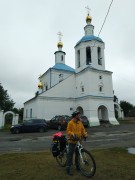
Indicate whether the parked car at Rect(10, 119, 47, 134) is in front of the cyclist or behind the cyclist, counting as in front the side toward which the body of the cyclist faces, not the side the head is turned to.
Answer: behind

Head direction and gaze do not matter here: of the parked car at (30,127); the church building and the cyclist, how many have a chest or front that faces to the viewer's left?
1

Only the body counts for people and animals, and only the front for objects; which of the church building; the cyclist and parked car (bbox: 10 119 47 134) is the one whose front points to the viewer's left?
the parked car

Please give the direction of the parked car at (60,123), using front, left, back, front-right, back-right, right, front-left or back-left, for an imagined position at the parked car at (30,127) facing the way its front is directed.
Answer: back

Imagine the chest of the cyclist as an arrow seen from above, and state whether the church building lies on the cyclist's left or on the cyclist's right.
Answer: on the cyclist's left

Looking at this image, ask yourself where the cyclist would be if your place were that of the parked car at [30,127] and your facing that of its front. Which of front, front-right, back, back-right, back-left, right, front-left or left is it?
left

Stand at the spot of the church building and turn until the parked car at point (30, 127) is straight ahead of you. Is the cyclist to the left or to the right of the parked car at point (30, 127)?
left

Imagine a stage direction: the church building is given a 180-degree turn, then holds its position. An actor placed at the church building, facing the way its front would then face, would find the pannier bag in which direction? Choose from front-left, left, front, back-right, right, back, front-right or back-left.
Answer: back-left

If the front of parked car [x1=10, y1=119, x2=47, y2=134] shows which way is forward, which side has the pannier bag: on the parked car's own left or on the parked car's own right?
on the parked car's own left

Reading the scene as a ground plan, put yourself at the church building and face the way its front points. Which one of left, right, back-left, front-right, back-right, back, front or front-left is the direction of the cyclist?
front-right

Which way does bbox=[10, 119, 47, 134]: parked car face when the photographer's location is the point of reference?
facing to the left of the viewer

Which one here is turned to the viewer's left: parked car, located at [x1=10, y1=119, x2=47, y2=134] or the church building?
the parked car

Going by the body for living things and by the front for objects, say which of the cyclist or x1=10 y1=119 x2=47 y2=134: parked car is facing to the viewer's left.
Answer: the parked car
